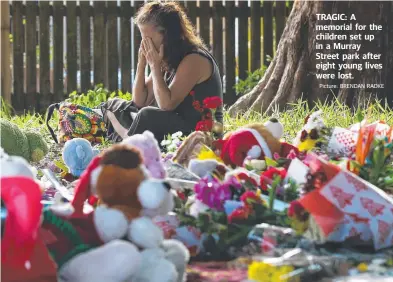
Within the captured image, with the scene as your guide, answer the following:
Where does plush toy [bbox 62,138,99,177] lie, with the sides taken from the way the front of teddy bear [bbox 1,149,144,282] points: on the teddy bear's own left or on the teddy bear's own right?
on the teddy bear's own left

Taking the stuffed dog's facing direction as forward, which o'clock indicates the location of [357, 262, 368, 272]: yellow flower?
The yellow flower is roughly at 12 o'clock from the stuffed dog.

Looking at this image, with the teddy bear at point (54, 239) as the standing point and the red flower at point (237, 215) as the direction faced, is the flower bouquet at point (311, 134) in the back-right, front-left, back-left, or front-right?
front-left

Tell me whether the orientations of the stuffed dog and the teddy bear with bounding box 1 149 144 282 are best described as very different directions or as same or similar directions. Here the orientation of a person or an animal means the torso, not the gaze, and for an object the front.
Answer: same or similar directions

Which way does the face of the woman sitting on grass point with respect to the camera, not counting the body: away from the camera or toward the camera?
toward the camera

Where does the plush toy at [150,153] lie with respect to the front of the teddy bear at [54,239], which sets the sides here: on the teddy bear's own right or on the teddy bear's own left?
on the teddy bear's own left

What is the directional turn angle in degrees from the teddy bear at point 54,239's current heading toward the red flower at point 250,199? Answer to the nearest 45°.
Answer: approximately 45° to its left
